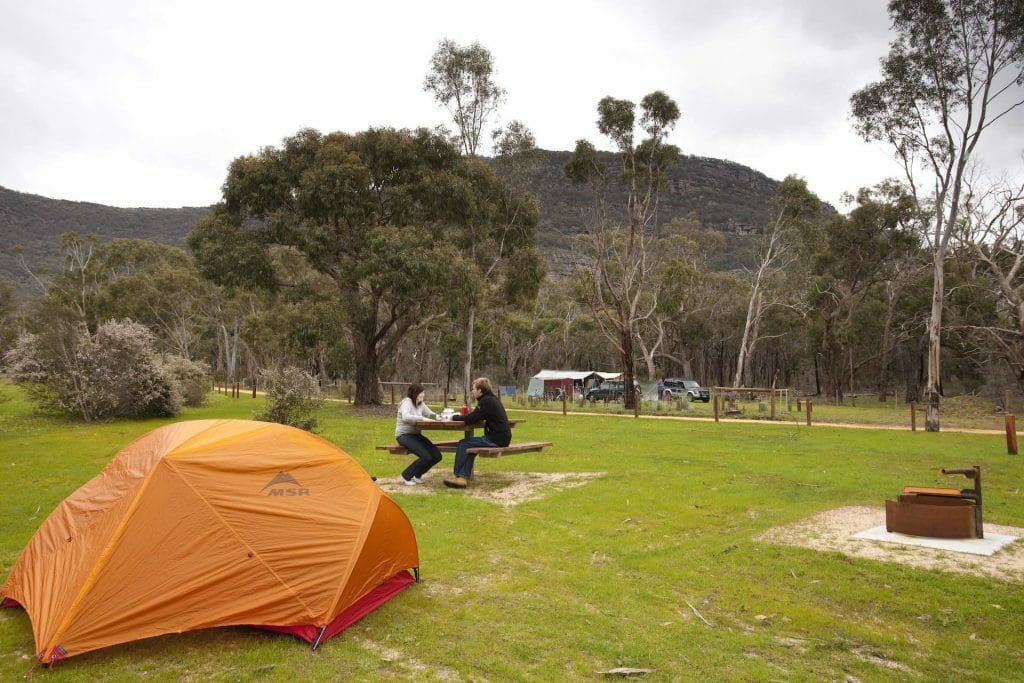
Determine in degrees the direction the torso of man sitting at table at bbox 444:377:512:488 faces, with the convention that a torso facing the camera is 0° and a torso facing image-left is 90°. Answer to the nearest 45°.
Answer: approximately 90°

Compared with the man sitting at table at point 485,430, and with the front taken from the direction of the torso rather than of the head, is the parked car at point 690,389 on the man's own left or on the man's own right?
on the man's own right

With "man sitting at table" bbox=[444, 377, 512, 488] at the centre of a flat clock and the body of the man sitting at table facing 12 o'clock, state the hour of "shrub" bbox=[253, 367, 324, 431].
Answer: The shrub is roughly at 2 o'clock from the man sitting at table.

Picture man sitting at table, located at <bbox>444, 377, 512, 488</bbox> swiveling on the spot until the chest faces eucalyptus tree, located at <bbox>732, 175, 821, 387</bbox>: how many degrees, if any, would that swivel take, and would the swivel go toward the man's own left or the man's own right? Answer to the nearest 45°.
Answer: approximately 135° to the man's own right

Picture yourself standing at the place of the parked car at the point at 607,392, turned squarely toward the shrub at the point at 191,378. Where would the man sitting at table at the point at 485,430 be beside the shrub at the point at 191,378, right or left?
left

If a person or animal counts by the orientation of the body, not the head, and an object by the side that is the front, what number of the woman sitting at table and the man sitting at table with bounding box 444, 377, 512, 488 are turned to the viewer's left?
1

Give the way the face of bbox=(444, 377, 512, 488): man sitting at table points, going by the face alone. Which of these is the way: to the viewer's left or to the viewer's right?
to the viewer's left

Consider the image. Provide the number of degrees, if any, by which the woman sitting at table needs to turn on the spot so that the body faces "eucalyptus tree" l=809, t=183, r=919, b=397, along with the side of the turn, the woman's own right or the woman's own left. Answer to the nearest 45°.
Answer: approximately 45° to the woman's own left

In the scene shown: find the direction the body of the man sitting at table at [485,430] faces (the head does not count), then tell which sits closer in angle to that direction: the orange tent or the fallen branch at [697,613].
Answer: the orange tent

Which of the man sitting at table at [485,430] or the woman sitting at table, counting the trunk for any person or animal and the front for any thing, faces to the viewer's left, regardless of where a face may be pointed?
the man sitting at table

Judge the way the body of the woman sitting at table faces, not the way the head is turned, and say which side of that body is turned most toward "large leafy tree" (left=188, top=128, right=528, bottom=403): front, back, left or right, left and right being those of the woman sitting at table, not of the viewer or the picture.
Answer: left

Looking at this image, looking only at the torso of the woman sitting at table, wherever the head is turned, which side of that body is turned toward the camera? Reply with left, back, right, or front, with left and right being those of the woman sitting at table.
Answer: right

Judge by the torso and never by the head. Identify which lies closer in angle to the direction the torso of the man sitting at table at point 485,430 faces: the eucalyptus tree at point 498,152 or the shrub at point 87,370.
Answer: the shrub

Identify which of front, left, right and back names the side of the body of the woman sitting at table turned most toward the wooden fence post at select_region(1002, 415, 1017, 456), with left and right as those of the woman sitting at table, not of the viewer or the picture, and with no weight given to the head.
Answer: front

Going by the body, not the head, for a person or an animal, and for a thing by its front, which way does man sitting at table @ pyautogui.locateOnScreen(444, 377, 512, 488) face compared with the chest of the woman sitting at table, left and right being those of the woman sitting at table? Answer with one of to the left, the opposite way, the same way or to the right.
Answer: the opposite way

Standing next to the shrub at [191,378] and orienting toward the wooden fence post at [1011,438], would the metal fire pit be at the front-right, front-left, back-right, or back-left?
front-right
